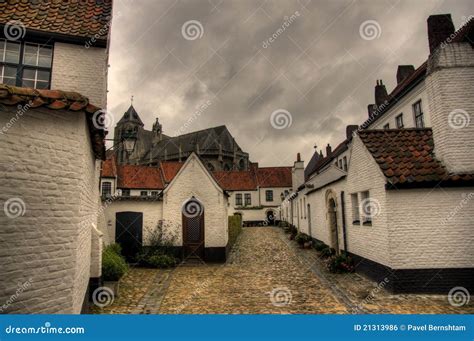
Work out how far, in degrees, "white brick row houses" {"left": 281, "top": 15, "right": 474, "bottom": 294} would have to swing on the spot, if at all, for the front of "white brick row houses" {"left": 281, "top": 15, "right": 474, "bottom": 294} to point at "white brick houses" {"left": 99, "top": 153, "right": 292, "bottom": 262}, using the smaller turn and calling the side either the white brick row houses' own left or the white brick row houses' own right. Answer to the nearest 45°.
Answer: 0° — it already faces it

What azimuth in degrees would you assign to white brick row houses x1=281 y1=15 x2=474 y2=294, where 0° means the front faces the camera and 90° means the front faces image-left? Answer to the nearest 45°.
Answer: approximately 90°

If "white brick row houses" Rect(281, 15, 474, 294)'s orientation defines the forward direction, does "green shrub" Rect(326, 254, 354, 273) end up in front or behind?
in front

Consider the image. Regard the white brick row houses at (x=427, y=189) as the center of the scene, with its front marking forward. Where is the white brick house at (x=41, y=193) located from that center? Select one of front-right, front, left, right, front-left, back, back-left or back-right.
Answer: front-left

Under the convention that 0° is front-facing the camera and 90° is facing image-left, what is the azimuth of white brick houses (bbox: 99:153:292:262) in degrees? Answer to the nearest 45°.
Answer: approximately 0°

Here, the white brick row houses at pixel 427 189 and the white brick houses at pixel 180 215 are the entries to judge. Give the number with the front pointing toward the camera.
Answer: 1

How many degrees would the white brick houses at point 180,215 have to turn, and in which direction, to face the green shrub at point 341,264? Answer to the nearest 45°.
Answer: approximately 45° to its left

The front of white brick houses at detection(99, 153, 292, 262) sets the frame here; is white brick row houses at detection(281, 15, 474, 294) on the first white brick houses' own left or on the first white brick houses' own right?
on the first white brick houses' own left

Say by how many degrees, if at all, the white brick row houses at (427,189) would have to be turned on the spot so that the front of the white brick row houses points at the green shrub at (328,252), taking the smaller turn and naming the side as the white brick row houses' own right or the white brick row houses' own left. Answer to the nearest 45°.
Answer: approximately 45° to the white brick row houses' own right

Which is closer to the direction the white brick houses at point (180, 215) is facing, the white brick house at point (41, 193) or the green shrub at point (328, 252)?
the white brick house
